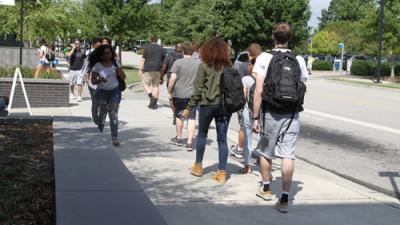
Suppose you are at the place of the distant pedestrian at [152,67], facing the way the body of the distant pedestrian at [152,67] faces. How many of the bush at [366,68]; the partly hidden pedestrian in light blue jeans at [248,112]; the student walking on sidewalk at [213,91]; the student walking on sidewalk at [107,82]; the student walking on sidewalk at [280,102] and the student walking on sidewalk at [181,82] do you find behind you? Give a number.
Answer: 5

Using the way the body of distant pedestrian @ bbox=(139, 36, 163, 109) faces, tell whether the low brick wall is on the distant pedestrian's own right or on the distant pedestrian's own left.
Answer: on the distant pedestrian's own left

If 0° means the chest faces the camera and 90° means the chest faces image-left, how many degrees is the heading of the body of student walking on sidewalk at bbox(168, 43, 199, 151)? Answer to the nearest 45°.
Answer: approximately 180°

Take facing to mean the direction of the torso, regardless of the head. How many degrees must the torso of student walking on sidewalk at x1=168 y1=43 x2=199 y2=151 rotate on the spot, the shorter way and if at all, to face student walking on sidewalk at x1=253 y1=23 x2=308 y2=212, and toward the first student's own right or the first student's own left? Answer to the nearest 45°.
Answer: approximately 180°

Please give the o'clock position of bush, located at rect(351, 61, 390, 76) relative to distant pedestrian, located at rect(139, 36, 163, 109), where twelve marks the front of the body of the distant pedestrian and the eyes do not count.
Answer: The bush is roughly at 1 o'clock from the distant pedestrian.

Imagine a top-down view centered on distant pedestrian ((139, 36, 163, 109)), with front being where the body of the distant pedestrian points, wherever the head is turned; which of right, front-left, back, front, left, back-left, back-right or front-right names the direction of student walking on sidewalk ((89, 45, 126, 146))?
back

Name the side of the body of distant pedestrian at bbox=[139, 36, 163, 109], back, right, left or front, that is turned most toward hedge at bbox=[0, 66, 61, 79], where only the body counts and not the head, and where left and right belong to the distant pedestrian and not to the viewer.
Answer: left

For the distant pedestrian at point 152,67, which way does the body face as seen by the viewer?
away from the camera

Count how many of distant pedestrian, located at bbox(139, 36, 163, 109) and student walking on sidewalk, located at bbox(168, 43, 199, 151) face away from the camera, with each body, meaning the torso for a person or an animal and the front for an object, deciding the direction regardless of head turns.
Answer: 2

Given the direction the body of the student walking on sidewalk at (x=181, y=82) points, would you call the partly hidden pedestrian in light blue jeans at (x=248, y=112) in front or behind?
behind

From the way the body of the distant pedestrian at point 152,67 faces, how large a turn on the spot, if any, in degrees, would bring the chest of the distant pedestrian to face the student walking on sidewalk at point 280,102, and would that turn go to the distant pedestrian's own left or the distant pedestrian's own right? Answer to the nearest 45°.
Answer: approximately 180°

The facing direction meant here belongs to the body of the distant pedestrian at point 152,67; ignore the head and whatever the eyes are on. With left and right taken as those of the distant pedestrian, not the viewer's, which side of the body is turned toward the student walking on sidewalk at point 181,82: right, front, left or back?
back
